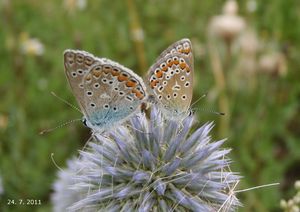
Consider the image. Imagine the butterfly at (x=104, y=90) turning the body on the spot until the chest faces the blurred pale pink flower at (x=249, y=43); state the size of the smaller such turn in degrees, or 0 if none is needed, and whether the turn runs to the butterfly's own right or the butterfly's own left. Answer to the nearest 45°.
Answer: approximately 135° to the butterfly's own right

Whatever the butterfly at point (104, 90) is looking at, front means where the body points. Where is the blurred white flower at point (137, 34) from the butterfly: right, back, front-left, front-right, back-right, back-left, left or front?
right

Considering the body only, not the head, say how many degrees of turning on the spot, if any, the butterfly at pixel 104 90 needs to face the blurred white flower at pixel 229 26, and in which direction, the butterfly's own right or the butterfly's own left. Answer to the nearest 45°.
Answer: approximately 135° to the butterfly's own right

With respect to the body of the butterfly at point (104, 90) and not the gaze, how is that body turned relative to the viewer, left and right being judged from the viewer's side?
facing to the left of the viewer
